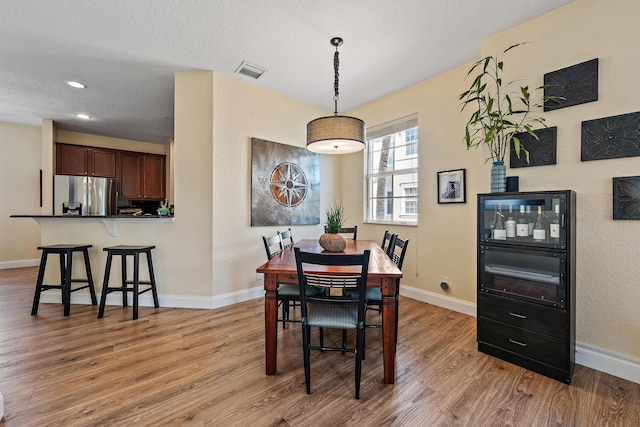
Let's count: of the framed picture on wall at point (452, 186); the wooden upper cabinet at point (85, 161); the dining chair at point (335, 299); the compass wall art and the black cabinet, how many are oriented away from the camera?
1

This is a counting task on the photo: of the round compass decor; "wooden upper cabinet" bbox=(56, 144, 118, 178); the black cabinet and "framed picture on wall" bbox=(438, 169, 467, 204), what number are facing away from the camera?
0

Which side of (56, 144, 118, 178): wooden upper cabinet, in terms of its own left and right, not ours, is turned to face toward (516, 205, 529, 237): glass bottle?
front

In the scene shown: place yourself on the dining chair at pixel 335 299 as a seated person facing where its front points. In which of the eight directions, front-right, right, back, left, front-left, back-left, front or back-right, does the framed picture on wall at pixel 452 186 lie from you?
front-right

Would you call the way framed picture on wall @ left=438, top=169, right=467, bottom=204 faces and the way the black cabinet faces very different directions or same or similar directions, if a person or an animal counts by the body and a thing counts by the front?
same or similar directions

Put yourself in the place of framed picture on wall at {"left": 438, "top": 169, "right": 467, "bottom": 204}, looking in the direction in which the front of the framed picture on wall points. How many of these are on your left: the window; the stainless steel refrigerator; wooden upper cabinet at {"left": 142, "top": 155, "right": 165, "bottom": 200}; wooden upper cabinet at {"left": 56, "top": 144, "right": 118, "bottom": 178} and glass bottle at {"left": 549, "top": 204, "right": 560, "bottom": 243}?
1

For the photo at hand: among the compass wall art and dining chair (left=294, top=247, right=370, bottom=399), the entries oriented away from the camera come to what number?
1

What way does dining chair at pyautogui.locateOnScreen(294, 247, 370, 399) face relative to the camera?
away from the camera

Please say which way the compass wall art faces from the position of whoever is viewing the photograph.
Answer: facing the viewer and to the right of the viewer

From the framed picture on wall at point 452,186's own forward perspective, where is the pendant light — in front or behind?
in front

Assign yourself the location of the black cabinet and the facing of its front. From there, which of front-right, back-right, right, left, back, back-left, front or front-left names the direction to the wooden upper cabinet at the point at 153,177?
front-right

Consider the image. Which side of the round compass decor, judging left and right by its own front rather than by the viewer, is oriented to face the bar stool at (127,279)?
right

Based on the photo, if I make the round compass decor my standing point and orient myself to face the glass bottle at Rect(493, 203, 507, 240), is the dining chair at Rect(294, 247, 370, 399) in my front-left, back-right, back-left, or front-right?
front-right

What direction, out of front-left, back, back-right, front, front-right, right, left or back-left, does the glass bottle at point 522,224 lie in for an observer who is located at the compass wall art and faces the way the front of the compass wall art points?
front

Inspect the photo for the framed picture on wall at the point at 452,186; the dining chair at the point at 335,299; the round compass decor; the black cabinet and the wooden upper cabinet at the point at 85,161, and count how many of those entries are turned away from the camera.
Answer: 1

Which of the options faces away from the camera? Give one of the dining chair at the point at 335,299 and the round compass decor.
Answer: the dining chair

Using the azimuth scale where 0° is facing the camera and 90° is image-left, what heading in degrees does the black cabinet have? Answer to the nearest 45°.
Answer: approximately 45°

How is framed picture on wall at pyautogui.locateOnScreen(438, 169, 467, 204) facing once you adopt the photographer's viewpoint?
facing the viewer and to the left of the viewer
